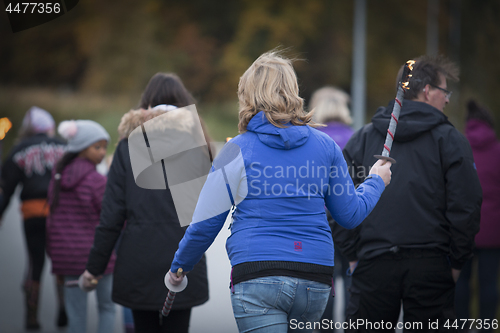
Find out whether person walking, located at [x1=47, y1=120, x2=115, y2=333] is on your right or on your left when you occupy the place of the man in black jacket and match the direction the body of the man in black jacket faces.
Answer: on your left

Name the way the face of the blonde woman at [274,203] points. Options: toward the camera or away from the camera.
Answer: away from the camera

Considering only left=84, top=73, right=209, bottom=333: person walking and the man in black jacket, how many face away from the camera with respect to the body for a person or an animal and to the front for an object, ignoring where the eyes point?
2

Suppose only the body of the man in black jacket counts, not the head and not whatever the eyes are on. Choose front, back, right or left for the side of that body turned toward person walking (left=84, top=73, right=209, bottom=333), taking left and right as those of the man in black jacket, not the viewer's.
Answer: left

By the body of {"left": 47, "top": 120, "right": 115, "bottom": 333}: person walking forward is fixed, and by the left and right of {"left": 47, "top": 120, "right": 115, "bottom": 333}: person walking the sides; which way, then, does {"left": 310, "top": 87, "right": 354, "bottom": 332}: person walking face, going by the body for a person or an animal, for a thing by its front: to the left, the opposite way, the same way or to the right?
the same way

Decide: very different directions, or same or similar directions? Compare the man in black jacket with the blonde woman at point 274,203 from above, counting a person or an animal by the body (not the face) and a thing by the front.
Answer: same or similar directions

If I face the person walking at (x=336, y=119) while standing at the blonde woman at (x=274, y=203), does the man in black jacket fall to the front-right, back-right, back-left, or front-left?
front-right

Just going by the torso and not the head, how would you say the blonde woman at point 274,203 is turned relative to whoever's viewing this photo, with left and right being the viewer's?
facing away from the viewer

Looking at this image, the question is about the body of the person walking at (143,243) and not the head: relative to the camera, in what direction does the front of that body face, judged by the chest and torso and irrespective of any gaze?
away from the camera

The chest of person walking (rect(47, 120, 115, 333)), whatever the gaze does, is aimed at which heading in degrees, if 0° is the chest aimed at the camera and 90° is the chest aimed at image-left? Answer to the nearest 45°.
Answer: approximately 225°

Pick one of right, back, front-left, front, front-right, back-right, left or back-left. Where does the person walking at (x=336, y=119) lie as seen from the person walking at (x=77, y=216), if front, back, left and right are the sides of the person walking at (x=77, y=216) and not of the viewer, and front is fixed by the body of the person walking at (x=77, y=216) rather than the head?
front-right

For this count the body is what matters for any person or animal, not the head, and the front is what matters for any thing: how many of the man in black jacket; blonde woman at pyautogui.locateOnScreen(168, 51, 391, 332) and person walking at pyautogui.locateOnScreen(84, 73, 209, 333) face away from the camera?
3

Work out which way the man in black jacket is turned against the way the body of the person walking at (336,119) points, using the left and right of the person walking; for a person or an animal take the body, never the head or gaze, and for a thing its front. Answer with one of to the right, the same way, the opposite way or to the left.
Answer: the same way

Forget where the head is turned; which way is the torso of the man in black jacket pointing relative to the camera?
away from the camera

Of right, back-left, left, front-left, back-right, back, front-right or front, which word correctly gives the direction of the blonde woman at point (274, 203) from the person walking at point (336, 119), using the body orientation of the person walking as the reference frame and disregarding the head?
back

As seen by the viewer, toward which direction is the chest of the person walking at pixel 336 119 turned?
away from the camera

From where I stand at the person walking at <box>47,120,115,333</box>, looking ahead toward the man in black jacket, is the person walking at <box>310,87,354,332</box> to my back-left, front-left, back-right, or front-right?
front-left
